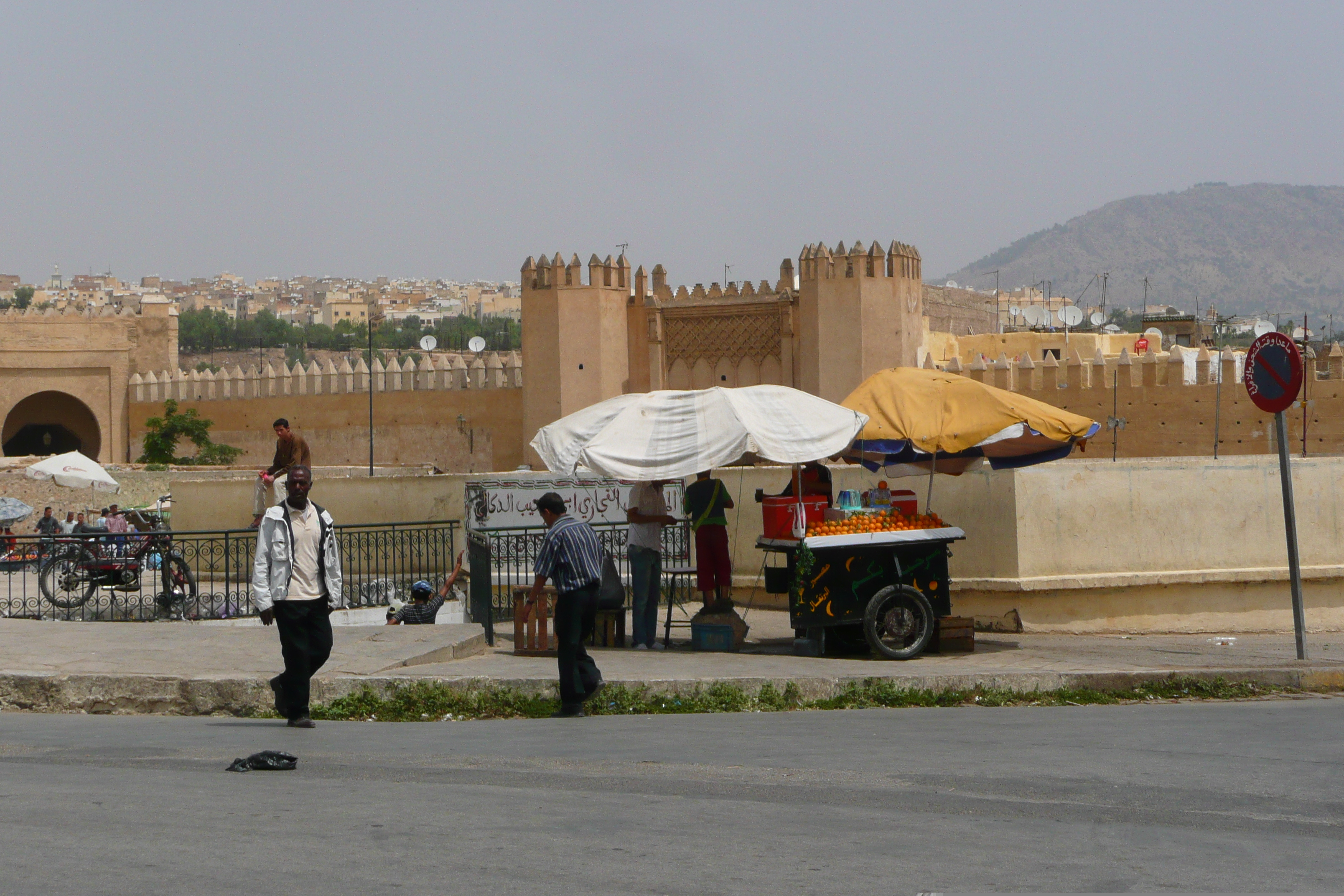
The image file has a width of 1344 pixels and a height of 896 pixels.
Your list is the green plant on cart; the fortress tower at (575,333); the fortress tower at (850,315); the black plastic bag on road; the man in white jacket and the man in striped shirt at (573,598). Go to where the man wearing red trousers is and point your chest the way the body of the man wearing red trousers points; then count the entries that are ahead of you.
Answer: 2

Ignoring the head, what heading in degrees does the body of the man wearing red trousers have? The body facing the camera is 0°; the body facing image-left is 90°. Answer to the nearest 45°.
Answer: approximately 180°

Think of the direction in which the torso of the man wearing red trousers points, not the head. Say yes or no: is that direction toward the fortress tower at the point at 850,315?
yes

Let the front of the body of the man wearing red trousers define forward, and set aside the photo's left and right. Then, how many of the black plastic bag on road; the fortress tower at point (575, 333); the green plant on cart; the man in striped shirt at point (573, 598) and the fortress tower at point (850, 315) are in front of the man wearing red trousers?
2

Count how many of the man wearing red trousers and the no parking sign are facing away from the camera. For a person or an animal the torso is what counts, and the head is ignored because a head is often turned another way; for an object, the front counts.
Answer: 1

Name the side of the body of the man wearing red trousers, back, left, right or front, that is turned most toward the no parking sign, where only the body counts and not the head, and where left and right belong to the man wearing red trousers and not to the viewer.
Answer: right

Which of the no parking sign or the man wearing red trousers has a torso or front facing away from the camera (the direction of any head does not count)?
the man wearing red trousers

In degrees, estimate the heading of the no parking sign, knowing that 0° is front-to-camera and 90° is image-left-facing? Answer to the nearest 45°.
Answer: approximately 45°

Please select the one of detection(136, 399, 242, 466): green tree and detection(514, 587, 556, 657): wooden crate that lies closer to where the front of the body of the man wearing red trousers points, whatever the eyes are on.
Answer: the green tree

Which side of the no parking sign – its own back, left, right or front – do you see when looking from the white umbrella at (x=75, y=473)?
right

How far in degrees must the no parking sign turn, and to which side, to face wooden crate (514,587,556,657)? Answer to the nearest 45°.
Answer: approximately 45° to its right

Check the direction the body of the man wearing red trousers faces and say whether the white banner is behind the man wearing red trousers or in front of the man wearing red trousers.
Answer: in front
